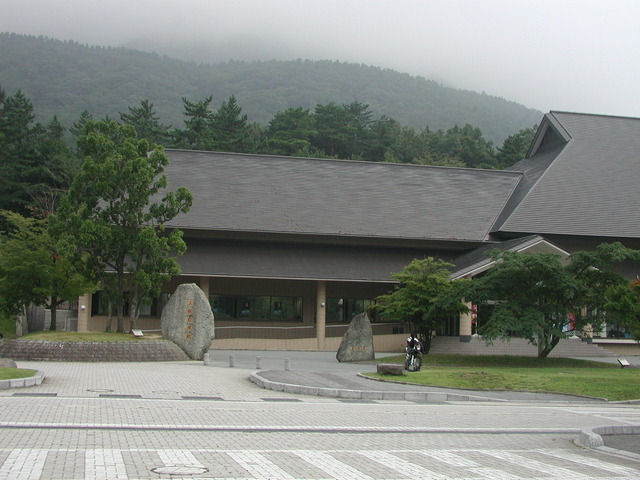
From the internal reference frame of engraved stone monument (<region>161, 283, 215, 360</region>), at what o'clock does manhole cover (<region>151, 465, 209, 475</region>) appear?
The manhole cover is roughly at 12 o'clock from the engraved stone monument.

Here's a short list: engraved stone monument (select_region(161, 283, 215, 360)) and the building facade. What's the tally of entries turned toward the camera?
2

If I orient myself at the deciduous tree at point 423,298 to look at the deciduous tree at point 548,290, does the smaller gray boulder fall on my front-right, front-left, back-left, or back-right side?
back-right

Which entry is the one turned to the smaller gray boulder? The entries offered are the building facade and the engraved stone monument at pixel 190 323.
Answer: the building facade

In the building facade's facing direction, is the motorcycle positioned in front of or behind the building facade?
in front

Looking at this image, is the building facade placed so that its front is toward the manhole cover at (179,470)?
yes

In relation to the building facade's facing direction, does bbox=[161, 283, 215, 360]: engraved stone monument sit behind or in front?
in front

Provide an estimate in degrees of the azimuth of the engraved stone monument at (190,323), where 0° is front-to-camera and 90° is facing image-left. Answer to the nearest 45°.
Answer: approximately 0°
